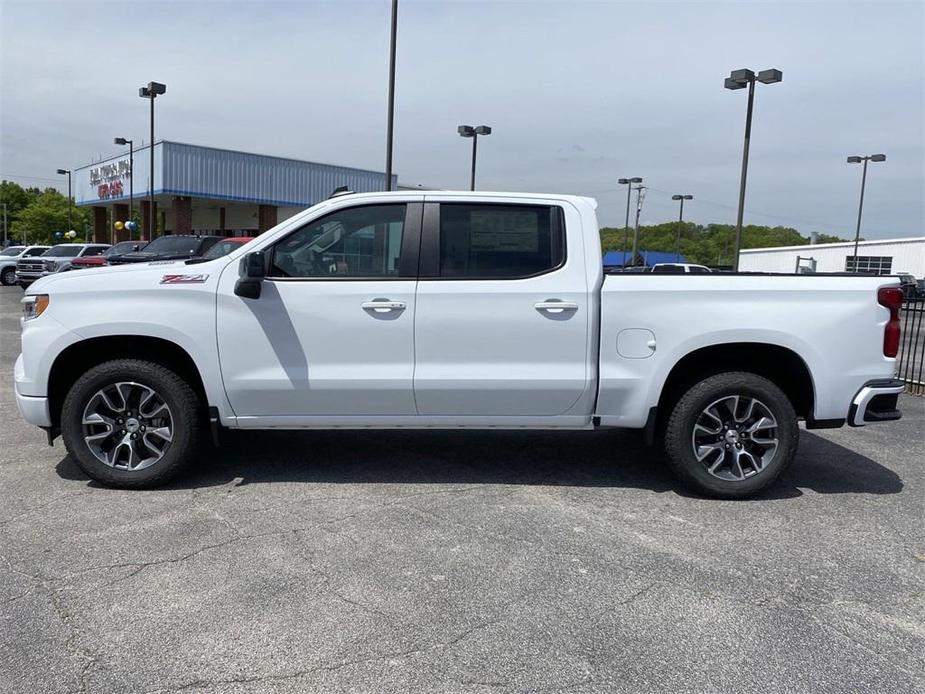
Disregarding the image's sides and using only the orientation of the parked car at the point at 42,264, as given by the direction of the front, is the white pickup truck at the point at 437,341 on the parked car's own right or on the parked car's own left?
on the parked car's own left

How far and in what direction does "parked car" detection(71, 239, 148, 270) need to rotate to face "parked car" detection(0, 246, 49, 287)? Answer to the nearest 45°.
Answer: approximately 135° to its right

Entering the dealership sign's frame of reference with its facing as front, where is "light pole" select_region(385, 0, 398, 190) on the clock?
The light pole is roughly at 10 o'clock from the dealership sign.

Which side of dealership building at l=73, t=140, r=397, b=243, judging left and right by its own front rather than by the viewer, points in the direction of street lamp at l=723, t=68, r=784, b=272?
left

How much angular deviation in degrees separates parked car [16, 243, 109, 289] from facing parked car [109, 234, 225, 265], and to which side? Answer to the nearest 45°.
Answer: approximately 45° to its left

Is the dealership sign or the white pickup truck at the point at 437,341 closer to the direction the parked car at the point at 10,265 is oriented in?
the white pickup truck

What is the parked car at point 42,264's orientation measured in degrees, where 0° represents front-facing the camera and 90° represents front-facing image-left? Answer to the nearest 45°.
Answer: approximately 45°

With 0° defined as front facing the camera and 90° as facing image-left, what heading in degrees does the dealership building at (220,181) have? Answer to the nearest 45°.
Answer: approximately 45°

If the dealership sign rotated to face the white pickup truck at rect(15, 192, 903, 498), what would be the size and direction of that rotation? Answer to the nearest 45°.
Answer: approximately 45° to its left

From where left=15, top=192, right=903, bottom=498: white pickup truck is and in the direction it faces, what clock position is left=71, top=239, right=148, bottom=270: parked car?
The parked car is roughly at 2 o'clock from the white pickup truck.

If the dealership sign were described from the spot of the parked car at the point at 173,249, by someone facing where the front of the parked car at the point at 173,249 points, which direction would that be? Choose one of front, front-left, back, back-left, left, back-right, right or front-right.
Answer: back-right

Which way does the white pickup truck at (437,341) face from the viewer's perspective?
to the viewer's left

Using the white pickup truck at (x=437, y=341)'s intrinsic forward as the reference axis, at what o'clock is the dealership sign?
The dealership sign is roughly at 2 o'clock from the white pickup truck.
